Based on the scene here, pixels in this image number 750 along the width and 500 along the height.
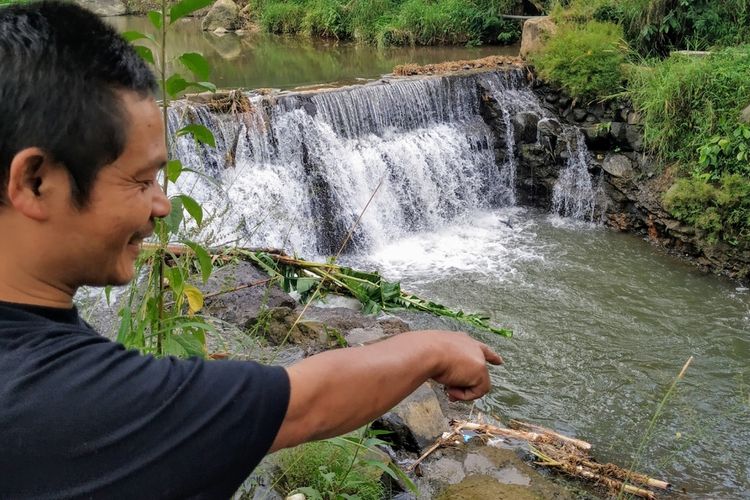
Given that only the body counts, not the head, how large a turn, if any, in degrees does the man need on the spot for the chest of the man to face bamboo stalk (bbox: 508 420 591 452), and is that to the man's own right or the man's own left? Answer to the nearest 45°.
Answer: approximately 45° to the man's own left

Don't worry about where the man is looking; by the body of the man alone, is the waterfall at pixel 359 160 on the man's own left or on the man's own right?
on the man's own left

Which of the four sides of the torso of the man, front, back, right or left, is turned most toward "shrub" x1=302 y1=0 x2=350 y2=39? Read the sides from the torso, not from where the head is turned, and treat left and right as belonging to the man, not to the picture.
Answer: left

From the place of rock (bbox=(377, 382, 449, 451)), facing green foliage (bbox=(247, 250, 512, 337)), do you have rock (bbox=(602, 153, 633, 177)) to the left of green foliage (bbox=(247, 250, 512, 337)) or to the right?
right

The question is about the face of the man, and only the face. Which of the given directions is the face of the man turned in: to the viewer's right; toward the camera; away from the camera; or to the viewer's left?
to the viewer's right

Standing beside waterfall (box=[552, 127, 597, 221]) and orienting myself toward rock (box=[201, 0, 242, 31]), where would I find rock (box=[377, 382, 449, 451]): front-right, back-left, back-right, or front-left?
back-left

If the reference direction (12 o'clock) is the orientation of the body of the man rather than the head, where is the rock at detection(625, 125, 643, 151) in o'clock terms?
The rock is roughly at 10 o'clock from the man.

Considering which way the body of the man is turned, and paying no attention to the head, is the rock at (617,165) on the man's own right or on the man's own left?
on the man's own left

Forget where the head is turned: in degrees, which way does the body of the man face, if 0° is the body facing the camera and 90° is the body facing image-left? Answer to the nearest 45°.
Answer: approximately 270°

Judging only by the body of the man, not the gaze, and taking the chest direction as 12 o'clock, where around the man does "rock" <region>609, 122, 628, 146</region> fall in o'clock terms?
The rock is roughly at 10 o'clock from the man.

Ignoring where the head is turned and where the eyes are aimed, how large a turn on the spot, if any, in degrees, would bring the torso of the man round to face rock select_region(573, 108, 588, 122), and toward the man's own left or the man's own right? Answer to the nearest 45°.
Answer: approximately 45° to the man's own left

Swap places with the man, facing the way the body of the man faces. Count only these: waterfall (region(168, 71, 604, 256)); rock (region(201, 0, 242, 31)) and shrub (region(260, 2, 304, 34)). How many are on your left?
3

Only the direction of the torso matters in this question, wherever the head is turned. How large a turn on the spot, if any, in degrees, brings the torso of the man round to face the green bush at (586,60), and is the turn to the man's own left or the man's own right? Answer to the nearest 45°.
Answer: approximately 45° to the man's own left

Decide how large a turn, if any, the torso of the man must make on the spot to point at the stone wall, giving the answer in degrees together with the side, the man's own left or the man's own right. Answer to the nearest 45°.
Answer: approximately 45° to the man's own left
